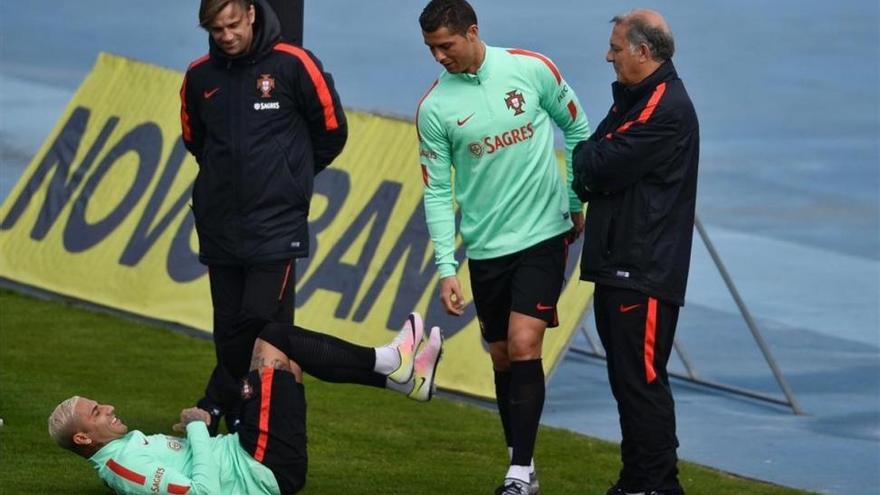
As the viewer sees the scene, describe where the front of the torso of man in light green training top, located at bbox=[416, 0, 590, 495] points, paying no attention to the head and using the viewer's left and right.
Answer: facing the viewer

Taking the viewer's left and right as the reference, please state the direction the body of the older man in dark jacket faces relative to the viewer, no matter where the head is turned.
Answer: facing to the left of the viewer

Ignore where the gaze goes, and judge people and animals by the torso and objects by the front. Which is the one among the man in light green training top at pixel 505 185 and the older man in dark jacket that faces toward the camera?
the man in light green training top

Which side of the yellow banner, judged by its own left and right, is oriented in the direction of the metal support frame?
left

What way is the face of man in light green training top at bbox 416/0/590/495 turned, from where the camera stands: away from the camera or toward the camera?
toward the camera

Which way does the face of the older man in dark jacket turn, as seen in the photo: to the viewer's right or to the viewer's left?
to the viewer's left

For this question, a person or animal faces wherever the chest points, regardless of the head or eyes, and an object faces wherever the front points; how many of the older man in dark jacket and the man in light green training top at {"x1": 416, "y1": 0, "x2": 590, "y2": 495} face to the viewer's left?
1

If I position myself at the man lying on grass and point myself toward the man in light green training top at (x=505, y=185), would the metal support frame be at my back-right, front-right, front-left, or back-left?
front-left
